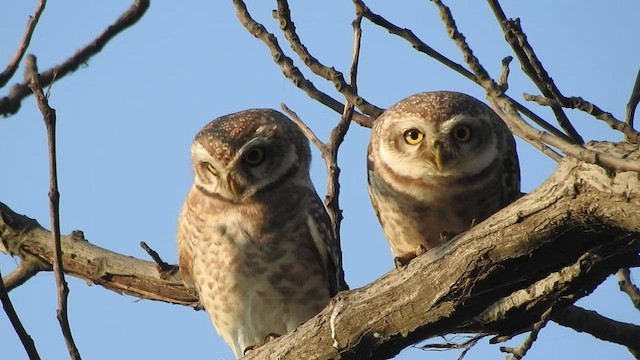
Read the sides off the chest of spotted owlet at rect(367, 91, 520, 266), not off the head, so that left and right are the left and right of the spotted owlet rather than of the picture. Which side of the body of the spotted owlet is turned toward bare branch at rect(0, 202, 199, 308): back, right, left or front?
right

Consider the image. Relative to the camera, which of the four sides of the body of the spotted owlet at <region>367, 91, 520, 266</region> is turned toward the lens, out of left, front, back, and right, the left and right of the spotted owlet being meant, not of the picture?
front

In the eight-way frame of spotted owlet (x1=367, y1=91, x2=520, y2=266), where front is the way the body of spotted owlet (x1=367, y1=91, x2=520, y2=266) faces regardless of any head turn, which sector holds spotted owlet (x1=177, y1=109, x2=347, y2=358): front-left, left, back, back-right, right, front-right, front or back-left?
right
